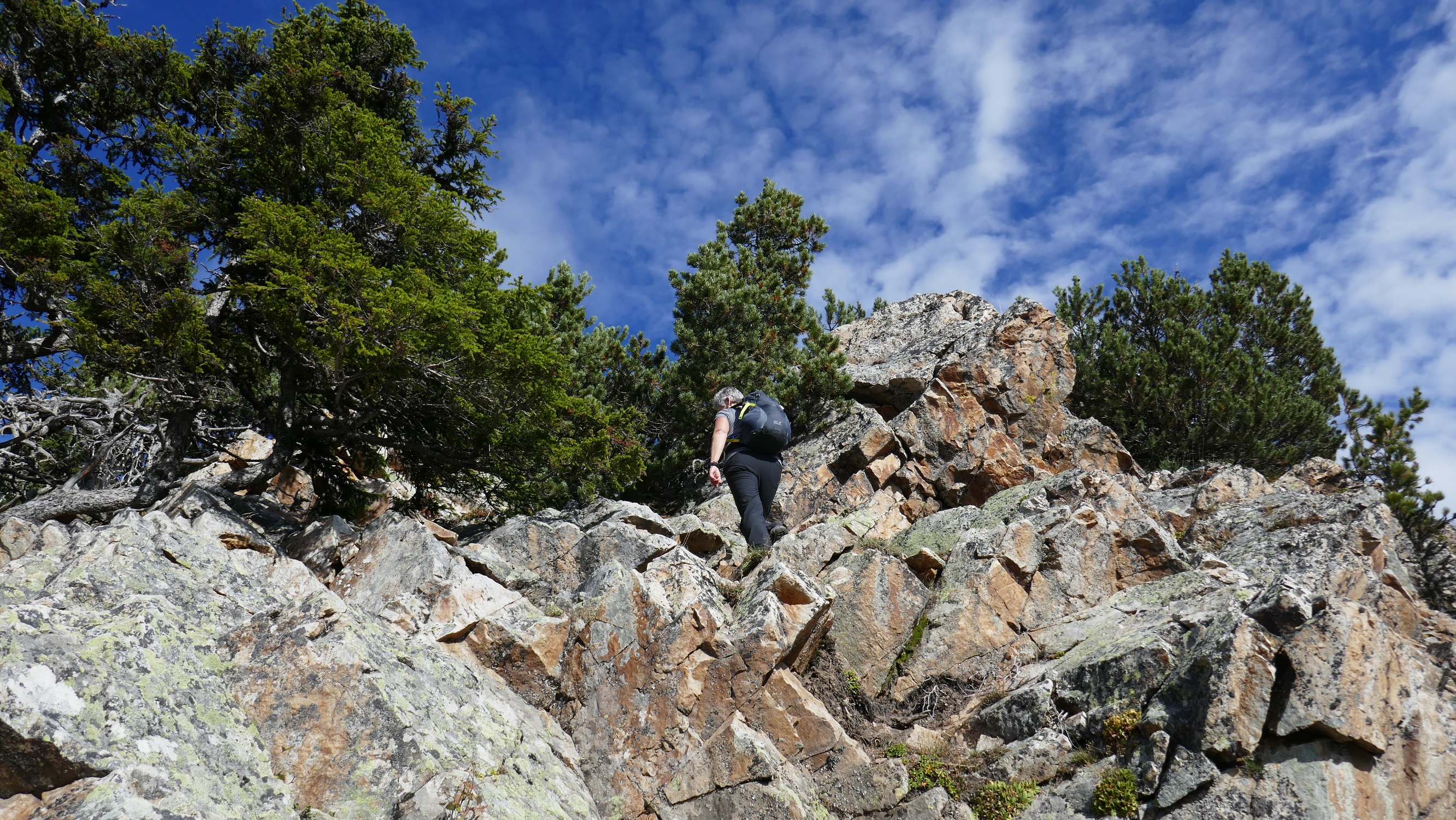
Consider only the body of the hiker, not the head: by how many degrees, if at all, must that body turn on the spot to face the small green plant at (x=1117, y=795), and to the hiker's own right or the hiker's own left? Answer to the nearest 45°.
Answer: approximately 180°

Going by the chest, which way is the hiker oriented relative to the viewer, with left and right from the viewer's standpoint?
facing away from the viewer and to the left of the viewer

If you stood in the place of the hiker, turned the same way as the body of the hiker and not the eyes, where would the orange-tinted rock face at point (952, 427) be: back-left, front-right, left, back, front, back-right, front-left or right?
right

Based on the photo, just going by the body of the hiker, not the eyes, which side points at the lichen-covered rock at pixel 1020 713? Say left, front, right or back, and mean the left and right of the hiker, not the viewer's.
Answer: back

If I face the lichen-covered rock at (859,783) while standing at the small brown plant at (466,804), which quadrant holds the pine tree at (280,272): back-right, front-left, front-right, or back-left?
back-left

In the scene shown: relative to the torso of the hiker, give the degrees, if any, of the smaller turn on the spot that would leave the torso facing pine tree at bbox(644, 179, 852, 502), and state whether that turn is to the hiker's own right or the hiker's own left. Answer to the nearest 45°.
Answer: approximately 45° to the hiker's own right

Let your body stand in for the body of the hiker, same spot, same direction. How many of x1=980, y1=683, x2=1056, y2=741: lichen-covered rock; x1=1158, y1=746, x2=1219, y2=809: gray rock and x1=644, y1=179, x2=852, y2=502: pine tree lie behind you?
2

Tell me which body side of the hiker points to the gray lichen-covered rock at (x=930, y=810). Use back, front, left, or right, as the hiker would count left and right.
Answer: back

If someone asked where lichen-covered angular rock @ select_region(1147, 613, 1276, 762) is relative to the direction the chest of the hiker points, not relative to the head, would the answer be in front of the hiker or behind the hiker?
behind

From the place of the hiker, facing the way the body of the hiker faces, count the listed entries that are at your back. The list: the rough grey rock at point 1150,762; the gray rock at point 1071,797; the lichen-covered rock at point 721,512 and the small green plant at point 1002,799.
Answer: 3

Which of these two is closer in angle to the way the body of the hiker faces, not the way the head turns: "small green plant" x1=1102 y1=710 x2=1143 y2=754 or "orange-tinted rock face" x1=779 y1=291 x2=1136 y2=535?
the orange-tinted rock face

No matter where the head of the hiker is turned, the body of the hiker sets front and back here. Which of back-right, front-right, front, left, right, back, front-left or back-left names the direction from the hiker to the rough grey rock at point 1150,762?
back
